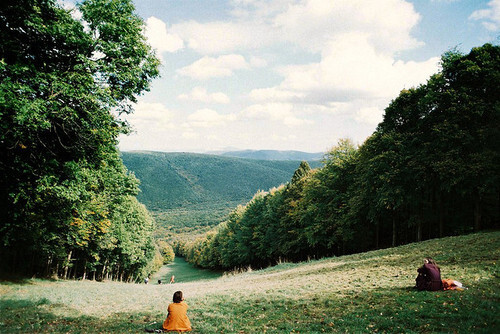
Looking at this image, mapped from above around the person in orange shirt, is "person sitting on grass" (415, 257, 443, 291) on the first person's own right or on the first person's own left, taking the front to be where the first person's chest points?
on the first person's own right

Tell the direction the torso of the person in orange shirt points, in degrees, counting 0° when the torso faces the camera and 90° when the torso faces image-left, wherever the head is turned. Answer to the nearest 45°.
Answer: approximately 180°
